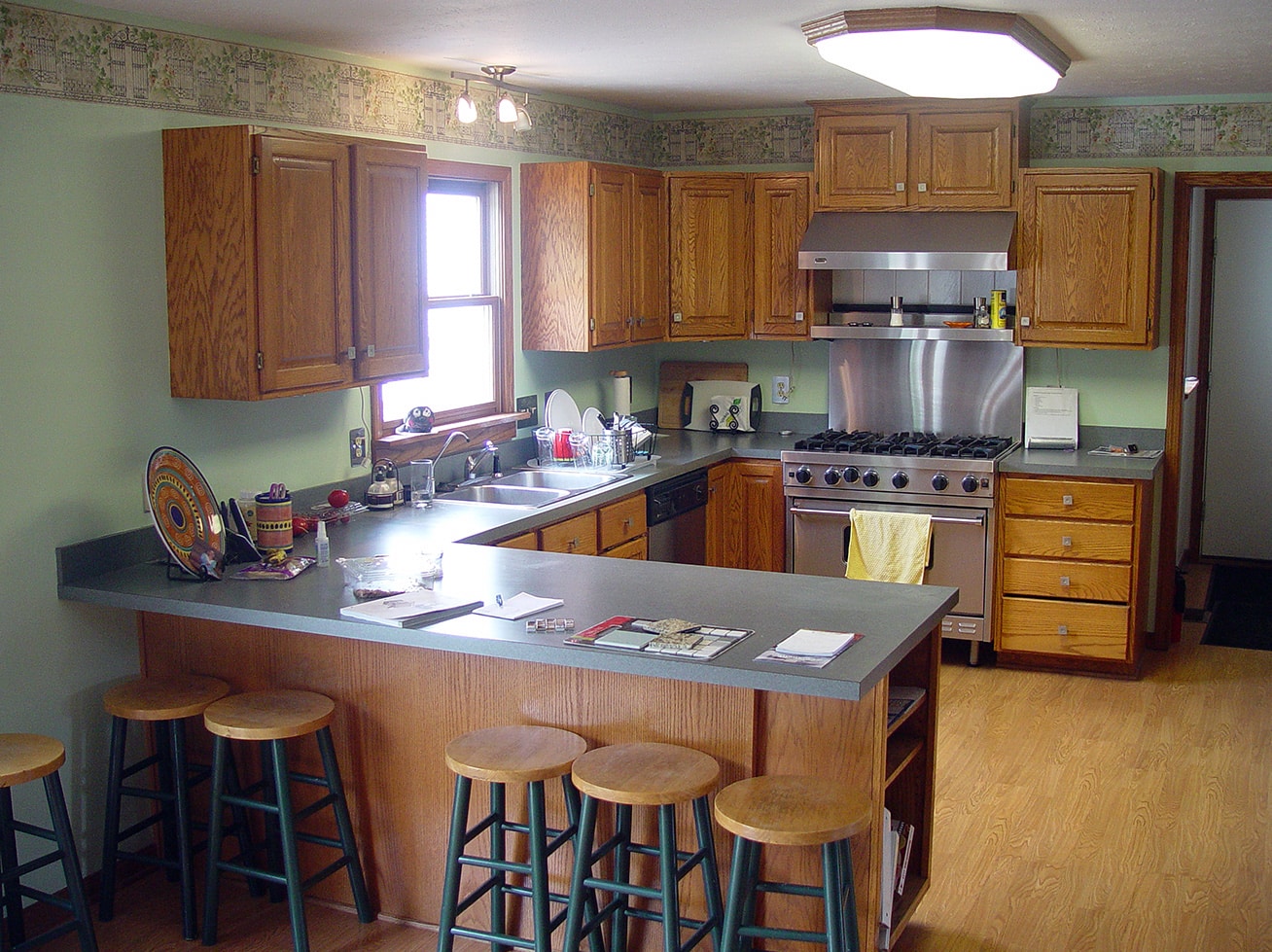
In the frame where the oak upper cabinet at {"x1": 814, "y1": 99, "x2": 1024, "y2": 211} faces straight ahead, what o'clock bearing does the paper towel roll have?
The paper towel roll is roughly at 3 o'clock from the oak upper cabinet.

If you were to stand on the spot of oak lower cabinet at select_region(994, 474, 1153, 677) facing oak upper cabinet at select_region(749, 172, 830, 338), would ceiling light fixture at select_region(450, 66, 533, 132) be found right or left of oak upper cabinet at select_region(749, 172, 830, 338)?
left

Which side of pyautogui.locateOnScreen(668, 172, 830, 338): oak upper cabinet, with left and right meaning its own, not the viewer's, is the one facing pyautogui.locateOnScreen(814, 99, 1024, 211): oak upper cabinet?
left

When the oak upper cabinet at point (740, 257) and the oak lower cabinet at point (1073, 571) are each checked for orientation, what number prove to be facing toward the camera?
2

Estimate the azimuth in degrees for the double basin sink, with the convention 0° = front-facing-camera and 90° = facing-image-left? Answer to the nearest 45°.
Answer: approximately 315°

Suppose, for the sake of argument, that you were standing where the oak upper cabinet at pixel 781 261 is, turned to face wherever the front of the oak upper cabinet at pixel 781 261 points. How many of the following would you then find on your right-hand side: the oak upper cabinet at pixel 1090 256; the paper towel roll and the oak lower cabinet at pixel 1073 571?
1

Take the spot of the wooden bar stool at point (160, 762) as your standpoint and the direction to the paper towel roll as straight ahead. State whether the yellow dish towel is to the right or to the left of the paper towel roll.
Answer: right

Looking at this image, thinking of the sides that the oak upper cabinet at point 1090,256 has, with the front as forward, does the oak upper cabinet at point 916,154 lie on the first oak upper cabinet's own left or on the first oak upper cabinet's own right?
on the first oak upper cabinet's own right
